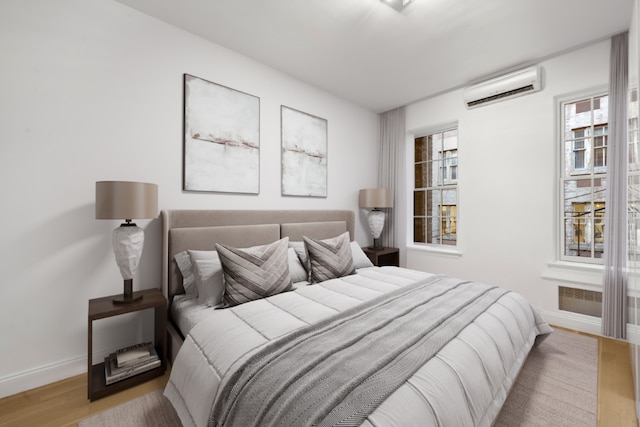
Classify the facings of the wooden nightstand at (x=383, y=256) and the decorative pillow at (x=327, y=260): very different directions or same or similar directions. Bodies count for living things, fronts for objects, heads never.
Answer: same or similar directions

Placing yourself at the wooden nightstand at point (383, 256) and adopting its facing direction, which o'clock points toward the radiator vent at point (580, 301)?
The radiator vent is roughly at 11 o'clock from the wooden nightstand.

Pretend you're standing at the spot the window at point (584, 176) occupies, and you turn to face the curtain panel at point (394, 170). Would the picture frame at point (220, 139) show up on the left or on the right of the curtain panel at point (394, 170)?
left

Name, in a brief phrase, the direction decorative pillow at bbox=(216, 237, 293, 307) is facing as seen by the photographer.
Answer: facing the viewer and to the right of the viewer

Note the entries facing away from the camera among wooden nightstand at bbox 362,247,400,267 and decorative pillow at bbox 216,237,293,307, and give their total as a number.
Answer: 0

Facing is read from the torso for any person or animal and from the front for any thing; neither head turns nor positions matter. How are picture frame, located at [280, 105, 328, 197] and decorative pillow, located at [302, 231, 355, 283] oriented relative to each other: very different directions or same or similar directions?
same or similar directions

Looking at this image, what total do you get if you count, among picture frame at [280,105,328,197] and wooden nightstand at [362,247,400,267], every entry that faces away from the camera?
0

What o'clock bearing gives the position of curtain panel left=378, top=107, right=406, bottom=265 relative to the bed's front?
The curtain panel is roughly at 8 o'clock from the bed.

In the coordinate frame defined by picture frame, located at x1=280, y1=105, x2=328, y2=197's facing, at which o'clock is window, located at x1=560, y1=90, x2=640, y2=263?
The window is roughly at 11 o'clock from the picture frame.

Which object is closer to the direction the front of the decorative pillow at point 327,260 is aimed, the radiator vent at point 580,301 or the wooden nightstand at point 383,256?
the radiator vent

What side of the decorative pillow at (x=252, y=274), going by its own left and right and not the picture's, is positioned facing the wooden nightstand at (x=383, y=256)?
left

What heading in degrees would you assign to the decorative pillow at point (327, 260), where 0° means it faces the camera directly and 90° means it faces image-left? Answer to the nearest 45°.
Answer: approximately 315°
